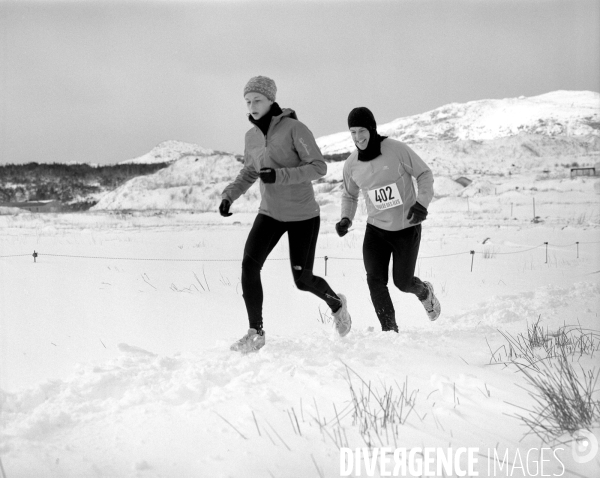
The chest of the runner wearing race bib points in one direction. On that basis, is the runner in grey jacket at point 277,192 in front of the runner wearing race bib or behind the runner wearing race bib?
in front

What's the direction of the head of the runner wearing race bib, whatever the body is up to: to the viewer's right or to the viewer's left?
to the viewer's left

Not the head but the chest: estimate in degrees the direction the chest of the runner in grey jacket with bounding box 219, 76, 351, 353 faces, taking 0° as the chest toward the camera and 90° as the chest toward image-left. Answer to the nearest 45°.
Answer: approximately 45°

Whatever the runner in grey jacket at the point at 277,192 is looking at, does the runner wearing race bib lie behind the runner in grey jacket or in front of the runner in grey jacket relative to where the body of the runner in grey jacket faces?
behind

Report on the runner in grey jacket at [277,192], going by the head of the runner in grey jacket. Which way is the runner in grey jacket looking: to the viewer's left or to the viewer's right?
to the viewer's left

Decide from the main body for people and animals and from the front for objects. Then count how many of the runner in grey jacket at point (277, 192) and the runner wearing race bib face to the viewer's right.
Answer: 0

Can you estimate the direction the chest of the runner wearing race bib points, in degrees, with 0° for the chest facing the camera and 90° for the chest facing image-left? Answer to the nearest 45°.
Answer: approximately 45°
